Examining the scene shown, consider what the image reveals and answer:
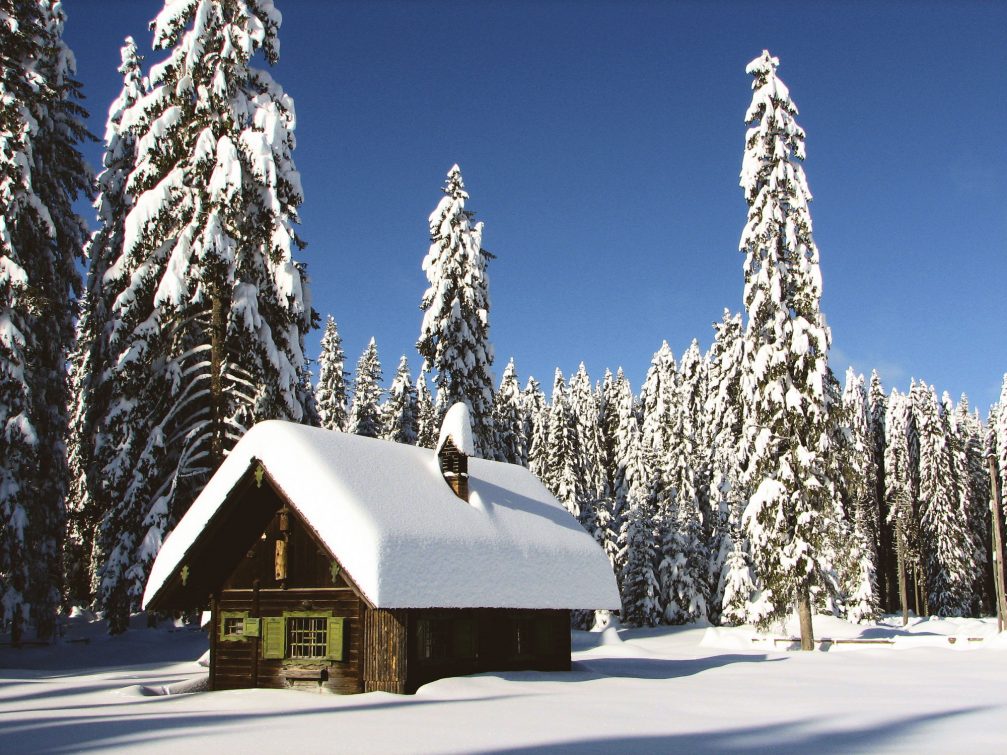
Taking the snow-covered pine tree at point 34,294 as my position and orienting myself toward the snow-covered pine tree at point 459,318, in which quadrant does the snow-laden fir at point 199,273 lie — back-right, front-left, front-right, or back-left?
front-right

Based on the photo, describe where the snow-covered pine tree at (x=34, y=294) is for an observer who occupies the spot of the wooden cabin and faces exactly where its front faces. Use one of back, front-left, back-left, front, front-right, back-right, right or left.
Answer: right

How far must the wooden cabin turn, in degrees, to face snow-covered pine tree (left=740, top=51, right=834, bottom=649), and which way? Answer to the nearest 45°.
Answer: approximately 180°

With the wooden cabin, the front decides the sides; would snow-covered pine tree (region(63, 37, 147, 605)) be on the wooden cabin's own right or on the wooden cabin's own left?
on the wooden cabin's own right

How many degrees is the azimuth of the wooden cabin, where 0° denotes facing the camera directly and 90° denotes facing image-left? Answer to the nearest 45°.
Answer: approximately 45°
